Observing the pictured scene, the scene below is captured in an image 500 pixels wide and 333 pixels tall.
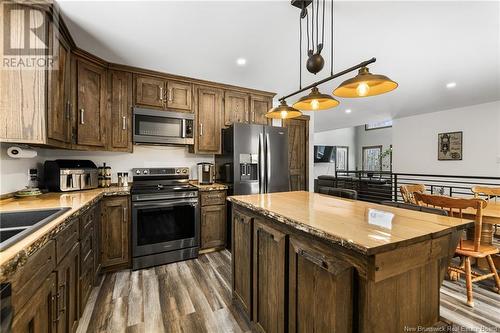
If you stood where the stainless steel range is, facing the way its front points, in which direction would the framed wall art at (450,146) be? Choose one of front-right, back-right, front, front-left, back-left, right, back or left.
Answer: left

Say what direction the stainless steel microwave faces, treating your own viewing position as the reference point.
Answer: facing the viewer

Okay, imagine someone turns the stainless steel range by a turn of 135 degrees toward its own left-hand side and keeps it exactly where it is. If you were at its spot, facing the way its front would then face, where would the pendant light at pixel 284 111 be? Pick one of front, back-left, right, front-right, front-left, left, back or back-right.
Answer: right

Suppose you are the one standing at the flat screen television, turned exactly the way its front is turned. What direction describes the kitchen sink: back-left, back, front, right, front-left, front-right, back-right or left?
front

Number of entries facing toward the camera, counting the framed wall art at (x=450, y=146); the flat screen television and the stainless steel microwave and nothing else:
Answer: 3

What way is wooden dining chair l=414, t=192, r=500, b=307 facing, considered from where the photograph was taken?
facing away from the viewer and to the right of the viewer

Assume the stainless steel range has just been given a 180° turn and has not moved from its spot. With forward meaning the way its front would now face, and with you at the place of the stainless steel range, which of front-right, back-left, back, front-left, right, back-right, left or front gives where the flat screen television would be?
front-right

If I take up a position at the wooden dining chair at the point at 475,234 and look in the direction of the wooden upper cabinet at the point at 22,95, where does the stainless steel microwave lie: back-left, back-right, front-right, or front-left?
front-right

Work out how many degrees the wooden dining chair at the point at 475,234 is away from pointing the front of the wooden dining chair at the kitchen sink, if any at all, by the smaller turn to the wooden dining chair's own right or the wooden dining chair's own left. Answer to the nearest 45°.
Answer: approximately 180°

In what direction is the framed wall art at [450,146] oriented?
toward the camera

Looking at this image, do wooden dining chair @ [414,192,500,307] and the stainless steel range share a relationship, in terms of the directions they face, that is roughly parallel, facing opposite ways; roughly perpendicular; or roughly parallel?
roughly perpendicular

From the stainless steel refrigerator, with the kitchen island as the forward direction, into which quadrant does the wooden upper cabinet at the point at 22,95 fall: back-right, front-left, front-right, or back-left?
front-right

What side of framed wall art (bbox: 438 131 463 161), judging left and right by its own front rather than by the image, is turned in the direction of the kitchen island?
front

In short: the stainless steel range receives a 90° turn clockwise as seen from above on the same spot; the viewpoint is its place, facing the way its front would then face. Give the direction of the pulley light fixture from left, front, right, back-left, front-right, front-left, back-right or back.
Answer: back-left

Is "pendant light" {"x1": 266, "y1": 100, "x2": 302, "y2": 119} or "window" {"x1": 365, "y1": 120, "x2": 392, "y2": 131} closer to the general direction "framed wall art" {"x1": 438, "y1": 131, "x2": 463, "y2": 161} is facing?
the pendant light

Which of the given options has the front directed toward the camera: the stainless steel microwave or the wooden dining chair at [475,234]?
the stainless steel microwave

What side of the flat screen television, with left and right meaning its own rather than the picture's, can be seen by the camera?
front

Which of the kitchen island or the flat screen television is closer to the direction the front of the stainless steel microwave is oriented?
the kitchen island

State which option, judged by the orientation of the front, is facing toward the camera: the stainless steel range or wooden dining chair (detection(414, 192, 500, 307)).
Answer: the stainless steel range

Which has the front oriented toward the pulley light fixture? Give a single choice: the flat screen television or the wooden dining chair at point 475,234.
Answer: the flat screen television
